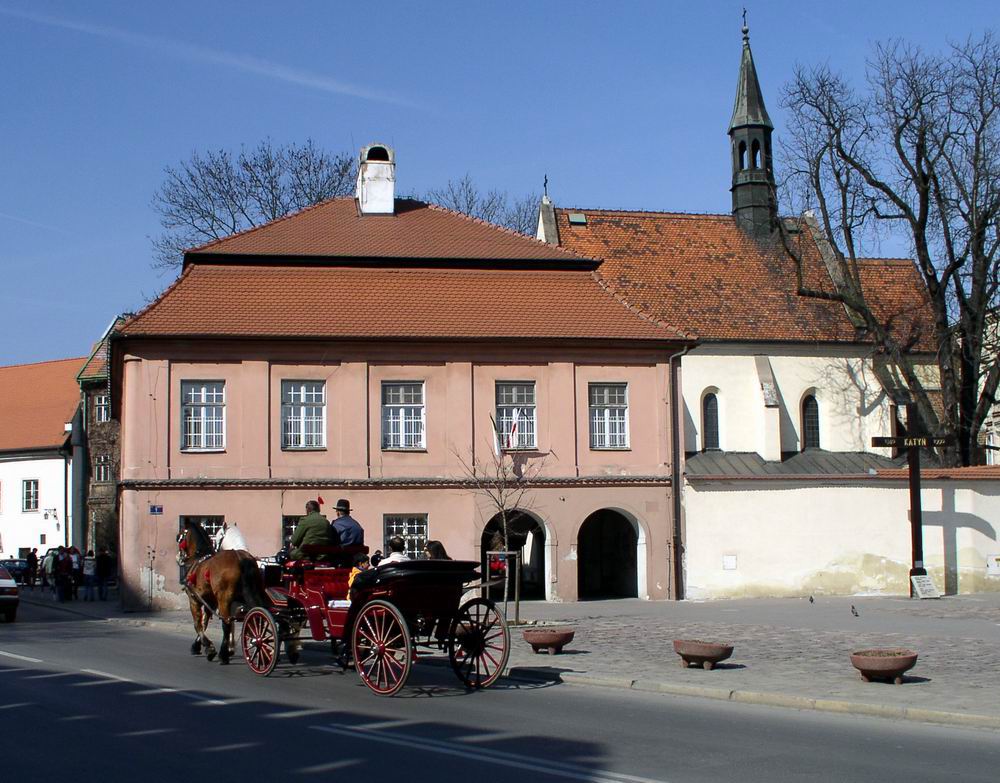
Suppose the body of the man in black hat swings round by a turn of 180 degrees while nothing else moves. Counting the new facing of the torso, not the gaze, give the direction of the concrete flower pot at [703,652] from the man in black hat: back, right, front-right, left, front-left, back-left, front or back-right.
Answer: front-left

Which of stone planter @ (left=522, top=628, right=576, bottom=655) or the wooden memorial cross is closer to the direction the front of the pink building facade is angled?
the stone planter

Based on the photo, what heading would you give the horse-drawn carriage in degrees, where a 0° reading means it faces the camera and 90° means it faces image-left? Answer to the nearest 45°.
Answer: approximately 135°

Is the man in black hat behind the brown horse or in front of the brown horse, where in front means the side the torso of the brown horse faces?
behind

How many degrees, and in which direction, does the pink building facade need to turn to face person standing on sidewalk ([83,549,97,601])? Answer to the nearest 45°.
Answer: approximately 135° to its right

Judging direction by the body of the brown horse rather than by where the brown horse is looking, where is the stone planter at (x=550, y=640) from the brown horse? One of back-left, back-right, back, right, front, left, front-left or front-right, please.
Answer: back-right

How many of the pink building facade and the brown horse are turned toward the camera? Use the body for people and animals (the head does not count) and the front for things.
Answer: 1

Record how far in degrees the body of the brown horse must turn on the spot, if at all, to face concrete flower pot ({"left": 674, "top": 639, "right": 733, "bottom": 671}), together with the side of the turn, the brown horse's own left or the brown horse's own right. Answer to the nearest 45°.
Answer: approximately 135° to the brown horse's own right

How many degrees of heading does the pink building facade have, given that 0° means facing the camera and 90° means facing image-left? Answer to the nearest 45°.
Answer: approximately 0°

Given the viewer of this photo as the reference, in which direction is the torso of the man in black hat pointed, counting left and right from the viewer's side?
facing away from the viewer and to the left of the viewer

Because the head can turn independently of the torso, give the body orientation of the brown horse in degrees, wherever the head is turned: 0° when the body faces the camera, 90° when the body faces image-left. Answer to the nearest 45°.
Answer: approximately 135°

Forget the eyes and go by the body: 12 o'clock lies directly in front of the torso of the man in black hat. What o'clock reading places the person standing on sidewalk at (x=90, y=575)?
The person standing on sidewalk is roughly at 1 o'clock from the man in black hat.
